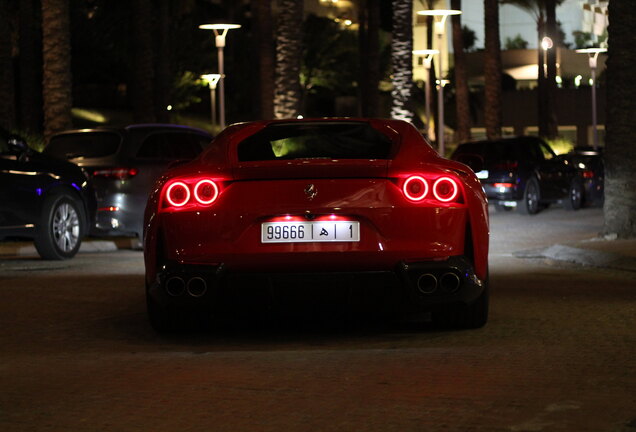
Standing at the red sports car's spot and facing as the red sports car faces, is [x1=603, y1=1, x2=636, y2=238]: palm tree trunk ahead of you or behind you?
ahead

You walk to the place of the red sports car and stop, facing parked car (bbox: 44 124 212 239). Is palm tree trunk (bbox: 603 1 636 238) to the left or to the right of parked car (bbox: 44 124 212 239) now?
right

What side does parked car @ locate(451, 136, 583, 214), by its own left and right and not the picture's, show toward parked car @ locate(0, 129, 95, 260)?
back

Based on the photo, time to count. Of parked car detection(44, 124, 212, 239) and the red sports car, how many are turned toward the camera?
0

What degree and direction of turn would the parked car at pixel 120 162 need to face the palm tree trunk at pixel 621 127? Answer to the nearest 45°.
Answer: approximately 45° to its right

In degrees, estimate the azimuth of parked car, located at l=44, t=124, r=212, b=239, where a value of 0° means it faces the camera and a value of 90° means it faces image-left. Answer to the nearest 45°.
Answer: approximately 225°

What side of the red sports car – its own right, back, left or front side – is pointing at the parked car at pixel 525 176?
front

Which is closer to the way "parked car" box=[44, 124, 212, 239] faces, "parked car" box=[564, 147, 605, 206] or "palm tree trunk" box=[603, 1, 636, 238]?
the parked car

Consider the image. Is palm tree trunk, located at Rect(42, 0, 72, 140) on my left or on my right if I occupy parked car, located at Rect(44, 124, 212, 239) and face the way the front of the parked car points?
on my left

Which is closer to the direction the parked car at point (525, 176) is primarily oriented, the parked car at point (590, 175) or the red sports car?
the parked car

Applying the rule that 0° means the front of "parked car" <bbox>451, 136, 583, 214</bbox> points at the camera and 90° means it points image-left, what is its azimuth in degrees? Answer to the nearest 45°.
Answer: approximately 225°

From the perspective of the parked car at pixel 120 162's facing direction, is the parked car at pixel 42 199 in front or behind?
behind

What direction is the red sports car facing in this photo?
away from the camera
